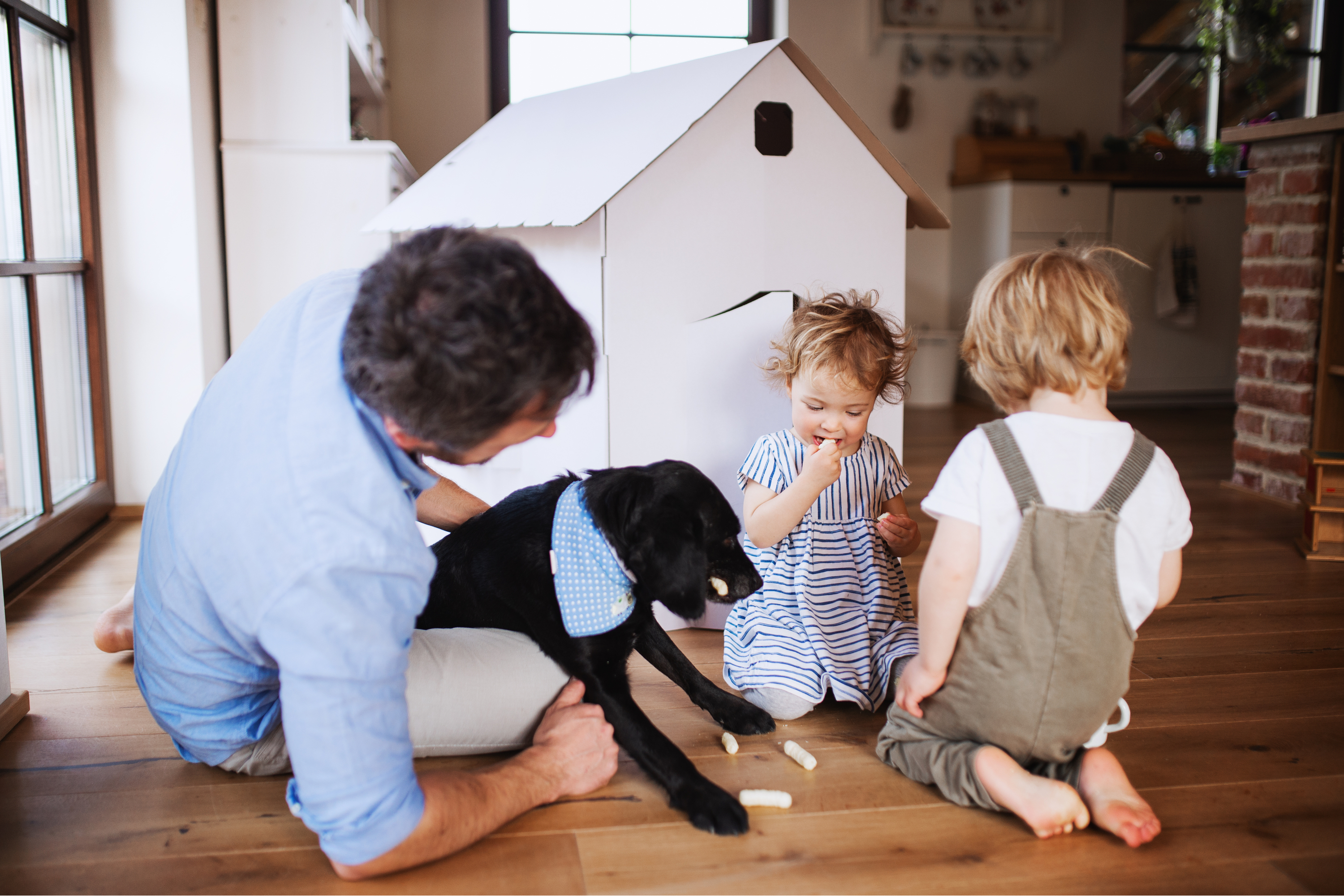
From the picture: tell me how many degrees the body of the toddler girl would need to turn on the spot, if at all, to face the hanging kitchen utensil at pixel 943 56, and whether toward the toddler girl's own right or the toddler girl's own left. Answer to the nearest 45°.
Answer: approximately 180°

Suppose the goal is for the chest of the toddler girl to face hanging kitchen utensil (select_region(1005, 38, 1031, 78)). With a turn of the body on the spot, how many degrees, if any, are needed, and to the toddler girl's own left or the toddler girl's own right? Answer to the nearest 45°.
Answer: approximately 180°

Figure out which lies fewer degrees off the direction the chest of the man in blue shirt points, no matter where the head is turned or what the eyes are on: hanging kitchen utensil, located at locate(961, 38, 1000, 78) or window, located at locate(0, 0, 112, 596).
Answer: the hanging kitchen utensil

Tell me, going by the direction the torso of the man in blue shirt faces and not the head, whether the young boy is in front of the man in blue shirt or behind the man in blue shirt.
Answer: in front

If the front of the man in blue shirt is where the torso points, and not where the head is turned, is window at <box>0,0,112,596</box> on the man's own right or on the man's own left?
on the man's own left

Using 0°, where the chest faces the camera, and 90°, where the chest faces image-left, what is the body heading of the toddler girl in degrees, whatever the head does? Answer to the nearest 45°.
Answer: approximately 0°

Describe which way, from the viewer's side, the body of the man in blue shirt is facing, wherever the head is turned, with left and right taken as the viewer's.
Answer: facing to the right of the viewer

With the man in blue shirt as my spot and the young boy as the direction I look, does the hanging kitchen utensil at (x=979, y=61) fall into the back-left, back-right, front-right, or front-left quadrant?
front-left

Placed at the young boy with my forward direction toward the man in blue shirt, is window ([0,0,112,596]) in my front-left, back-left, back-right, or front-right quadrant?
front-right
